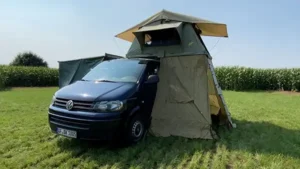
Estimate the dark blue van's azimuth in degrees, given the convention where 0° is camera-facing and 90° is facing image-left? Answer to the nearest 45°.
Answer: approximately 45°

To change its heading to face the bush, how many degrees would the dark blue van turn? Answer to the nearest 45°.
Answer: approximately 135° to its right
